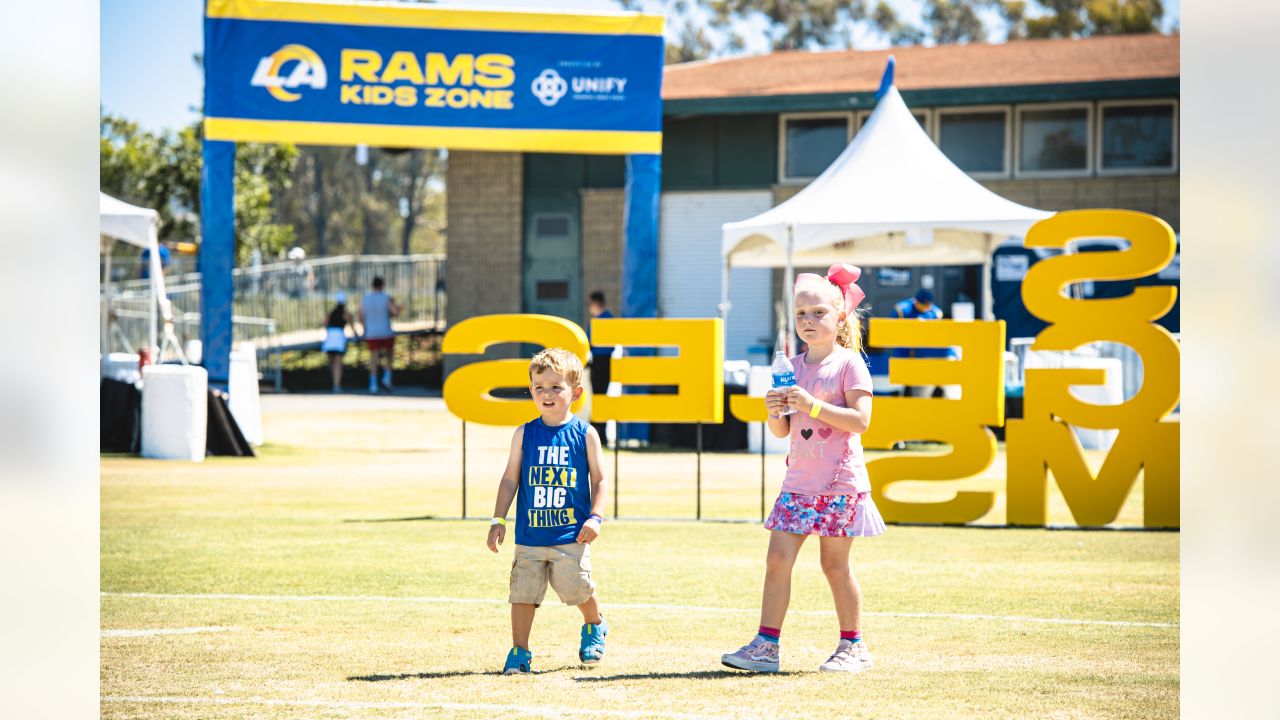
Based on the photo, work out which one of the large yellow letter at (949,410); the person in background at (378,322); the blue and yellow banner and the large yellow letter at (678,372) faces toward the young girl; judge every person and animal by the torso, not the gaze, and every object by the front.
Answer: the blue and yellow banner

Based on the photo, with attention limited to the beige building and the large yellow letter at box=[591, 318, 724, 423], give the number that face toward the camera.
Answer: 1

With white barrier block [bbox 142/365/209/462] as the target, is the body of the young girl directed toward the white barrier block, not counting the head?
no

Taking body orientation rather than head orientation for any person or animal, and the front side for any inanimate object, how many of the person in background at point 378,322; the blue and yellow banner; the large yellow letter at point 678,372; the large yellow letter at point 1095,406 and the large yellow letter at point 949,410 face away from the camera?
4

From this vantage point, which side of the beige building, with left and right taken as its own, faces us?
front

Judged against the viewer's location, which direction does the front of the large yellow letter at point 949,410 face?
facing away from the viewer

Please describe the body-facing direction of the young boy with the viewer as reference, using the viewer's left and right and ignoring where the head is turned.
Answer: facing the viewer

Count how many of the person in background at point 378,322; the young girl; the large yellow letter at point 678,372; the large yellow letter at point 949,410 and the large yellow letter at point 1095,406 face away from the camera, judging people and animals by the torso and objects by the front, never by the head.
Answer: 4

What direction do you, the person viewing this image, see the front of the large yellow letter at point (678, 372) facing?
facing away from the viewer

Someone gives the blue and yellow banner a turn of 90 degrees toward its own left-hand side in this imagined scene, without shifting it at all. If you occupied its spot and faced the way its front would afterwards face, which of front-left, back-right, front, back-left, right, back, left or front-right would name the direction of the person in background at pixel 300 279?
left

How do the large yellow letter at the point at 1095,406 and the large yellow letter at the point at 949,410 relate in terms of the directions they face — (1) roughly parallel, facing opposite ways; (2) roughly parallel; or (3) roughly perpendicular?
roughly parallel

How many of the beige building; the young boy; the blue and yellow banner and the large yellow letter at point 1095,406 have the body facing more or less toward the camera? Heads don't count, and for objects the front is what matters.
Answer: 3

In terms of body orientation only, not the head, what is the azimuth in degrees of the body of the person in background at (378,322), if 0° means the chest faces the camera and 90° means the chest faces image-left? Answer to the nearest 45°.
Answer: approximately 180°

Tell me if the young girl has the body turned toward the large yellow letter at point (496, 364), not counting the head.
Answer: no

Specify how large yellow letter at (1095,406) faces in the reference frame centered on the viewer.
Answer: facing away from the viewer

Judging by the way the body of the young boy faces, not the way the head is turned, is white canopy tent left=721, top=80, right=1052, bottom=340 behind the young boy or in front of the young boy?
behind

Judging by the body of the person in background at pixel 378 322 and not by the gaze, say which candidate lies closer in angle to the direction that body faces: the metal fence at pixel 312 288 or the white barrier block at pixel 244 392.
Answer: the metal fence

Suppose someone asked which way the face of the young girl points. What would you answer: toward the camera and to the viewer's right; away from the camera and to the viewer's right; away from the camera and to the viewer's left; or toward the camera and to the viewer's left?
toward the camera and to the viewer's left

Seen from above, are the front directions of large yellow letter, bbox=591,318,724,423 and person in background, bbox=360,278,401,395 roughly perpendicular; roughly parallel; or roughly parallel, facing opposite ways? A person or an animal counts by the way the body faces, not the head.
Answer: roughly parallel

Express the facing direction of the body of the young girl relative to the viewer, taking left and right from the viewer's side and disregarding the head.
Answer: facing the viewer and to the left of the viewer

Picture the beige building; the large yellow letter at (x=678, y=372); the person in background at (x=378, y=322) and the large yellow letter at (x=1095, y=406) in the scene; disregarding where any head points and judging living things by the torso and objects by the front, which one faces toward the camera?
the beige building
